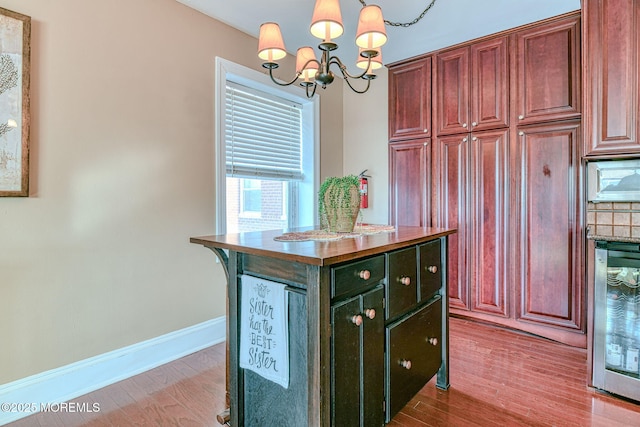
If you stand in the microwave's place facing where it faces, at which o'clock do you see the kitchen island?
The kitchen island is roughly at 1 o'clock from the microwave.

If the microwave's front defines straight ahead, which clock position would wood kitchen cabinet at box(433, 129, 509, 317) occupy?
The wood kitchen cabinet is roughly at 4 o'clock from the microwave.

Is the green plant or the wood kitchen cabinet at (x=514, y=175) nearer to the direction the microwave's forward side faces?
the green plant

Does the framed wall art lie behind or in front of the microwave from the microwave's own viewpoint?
in front

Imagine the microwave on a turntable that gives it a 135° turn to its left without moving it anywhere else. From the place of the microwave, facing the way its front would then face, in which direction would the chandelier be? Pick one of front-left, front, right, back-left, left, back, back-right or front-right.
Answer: back

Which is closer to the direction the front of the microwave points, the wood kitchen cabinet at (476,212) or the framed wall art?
the framed wall art

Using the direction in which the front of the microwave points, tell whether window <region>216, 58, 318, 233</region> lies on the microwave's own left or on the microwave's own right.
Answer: on the microwave's own right

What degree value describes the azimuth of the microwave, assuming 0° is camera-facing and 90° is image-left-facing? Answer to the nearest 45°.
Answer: approximately 0°

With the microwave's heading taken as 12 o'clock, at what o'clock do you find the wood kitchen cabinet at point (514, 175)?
The wood kitchen cabinet is roughly at 4 o'clock from the microwave.
